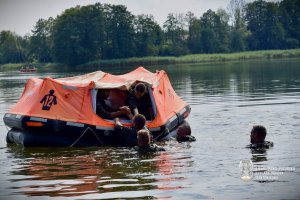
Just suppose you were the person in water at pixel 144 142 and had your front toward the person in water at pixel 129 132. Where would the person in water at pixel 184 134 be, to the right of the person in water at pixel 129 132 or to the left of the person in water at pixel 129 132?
right
